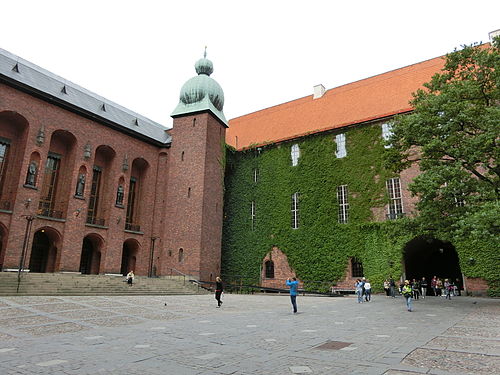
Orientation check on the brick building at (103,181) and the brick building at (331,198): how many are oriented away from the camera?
0

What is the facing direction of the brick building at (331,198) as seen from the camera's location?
facing the viewer and to the left of the viewer

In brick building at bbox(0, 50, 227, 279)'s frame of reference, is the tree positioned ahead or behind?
ahead

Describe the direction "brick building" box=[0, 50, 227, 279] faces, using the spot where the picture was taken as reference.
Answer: facing the viewer and to the right of the viewer

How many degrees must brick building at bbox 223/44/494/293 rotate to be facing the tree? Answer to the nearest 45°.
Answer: approximately 90° to its left

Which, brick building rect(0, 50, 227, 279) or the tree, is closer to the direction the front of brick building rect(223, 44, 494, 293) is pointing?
the brick building

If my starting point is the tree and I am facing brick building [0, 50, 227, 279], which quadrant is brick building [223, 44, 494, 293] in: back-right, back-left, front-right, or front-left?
front-right

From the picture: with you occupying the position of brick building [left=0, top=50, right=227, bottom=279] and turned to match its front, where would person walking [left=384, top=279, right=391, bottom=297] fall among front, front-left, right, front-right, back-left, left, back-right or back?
front

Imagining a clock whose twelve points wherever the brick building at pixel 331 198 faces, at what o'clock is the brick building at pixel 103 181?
the brick building at pixel 103 181 is roughly at 1 o'clock from the brick building at pixel 331 198.

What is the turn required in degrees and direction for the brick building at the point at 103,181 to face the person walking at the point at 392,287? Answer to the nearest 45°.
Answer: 0° — it already faces them

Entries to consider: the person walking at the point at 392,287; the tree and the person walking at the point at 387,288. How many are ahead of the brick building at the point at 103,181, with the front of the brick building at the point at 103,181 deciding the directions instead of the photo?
3
